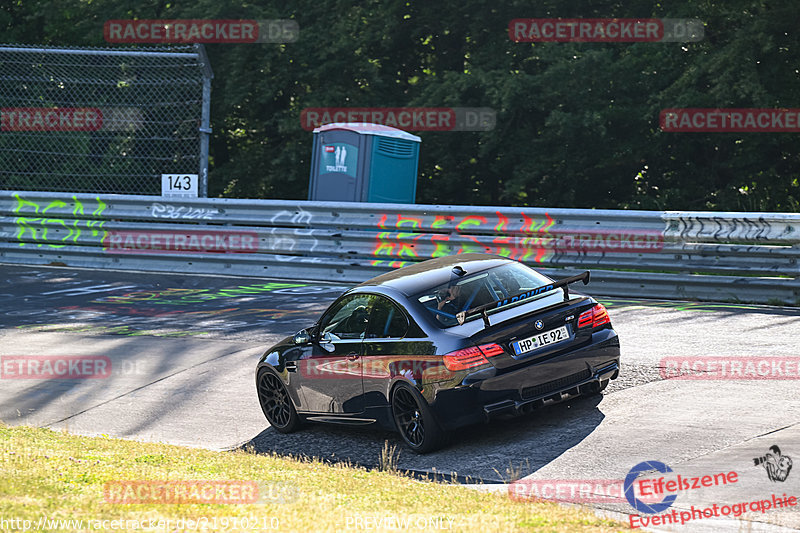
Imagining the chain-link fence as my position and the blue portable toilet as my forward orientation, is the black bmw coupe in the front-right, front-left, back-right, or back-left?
front-right

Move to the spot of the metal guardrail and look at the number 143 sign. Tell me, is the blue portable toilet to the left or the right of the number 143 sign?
right

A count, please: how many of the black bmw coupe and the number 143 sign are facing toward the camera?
1

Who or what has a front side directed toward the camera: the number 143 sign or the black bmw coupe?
the number 143 sign

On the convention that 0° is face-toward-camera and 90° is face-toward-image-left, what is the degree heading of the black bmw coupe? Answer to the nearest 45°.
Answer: approximately 135°

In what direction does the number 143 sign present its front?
toward the camera

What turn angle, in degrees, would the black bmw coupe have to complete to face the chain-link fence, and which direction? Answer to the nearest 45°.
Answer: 0° — it already faces it

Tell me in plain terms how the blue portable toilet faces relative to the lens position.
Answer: facing the viewer and to the left of the viewer

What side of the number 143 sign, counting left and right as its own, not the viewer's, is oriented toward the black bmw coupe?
front

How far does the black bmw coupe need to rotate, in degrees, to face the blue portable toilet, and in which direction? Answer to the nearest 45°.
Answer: approximately 45° to its right

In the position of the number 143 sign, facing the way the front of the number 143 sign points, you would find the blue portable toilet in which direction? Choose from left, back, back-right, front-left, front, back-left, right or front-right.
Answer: left
